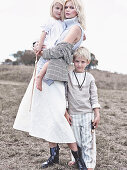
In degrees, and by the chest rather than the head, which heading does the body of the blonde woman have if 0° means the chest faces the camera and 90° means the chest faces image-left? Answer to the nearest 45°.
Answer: approximately 45°

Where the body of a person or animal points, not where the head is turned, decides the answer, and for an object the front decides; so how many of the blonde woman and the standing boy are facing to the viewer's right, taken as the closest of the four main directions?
0

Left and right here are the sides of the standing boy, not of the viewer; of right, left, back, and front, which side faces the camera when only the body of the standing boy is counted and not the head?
front
